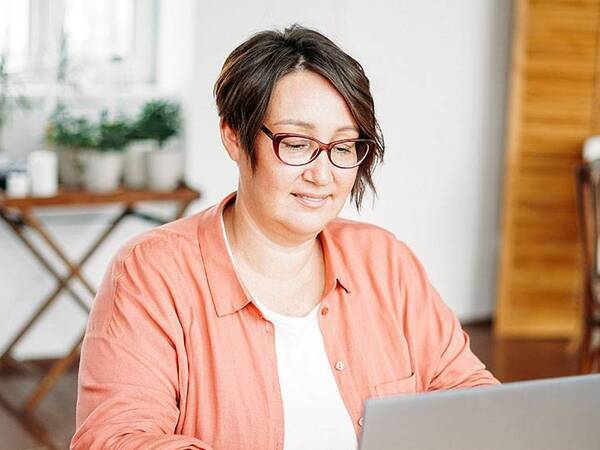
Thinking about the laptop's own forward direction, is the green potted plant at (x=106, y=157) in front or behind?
in front

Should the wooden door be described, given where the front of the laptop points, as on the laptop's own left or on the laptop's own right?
on the laptop's own right

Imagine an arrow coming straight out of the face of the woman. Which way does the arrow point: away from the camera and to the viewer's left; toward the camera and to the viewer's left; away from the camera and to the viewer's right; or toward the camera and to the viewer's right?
toward the camera and to the viewer's right

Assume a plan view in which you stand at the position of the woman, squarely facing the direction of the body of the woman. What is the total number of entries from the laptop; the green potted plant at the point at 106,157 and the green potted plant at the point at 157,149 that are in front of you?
1

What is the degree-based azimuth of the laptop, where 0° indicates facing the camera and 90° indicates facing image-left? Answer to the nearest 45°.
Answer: approximately 135°

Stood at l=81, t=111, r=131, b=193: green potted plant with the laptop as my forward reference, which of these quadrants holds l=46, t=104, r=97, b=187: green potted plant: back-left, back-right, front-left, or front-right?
back-right

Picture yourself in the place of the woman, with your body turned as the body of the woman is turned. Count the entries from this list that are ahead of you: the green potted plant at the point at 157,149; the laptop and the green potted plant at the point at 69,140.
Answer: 1

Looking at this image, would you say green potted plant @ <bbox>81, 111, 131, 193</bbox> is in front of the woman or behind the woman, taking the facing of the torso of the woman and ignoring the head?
behind

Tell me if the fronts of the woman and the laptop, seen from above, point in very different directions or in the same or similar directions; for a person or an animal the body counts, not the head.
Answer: very different directions

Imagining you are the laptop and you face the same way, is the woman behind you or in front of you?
in front
